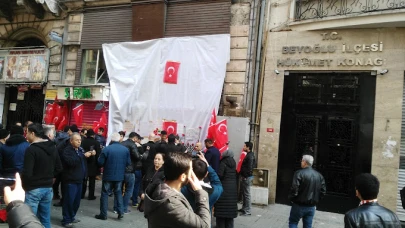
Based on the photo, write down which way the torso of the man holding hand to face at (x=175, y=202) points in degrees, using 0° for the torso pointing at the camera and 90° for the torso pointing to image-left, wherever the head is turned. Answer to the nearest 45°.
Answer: approximately 225°

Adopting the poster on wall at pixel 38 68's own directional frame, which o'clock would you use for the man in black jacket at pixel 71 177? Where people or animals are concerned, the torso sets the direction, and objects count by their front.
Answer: The man in black jacket is roughly at 12 o'clock from the poster on wall.

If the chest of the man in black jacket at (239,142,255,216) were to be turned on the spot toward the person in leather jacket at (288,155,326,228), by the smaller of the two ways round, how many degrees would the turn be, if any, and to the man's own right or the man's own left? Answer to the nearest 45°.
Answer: approximately 135° to the man's own left

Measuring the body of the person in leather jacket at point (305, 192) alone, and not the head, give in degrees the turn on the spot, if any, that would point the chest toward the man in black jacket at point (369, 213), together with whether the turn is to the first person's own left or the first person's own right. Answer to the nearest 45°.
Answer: approximately 135° to the first person's own left

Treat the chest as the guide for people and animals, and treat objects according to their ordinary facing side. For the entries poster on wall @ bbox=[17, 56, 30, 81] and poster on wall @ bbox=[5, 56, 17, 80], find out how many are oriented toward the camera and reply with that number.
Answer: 2
